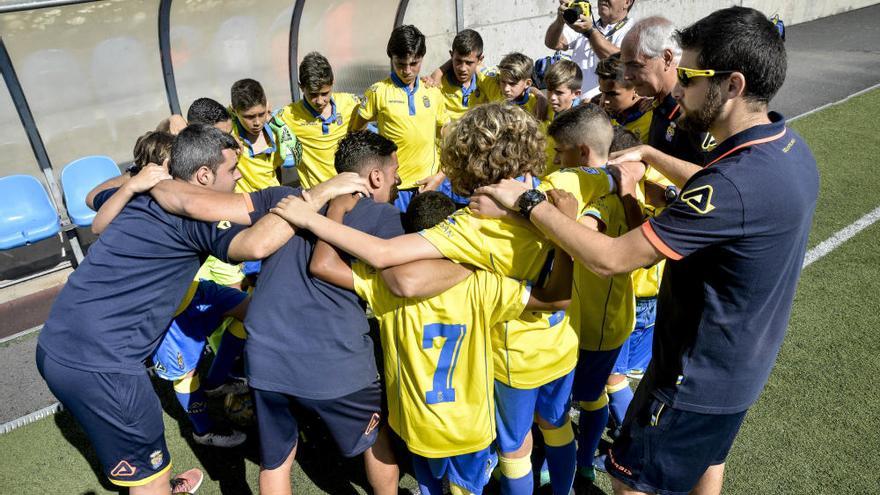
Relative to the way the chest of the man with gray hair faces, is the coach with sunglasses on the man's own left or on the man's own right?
on the man's own left

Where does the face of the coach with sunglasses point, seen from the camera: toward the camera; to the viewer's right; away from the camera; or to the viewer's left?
to the viewer's left

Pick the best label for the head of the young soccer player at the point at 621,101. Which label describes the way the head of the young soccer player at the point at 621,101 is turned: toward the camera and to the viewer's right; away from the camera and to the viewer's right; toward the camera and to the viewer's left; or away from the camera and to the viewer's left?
toward the camera and to the viewer's left

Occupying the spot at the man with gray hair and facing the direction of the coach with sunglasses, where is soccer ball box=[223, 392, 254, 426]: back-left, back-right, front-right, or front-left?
front-right

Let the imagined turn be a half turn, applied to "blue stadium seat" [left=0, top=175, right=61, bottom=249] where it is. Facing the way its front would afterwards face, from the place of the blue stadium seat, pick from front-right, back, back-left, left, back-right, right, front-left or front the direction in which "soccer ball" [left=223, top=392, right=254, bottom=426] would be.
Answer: back-left

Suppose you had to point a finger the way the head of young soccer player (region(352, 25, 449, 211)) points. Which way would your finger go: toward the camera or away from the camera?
toward the camera

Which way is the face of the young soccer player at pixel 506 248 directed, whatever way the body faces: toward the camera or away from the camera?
away from the camera

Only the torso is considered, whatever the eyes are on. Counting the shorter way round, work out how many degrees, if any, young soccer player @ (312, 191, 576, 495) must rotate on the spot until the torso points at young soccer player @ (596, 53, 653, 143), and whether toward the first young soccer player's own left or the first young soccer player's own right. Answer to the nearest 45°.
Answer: approximately 45° to the first young soccer player's own right

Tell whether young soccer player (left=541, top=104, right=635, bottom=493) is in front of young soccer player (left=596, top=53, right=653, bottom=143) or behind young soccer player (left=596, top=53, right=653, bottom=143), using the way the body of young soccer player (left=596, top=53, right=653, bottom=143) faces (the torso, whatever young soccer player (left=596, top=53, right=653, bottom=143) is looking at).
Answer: in front

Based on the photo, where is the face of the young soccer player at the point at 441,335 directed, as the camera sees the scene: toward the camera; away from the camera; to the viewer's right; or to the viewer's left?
away from the camera

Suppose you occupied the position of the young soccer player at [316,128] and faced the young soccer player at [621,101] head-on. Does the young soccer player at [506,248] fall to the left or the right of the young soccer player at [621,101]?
right

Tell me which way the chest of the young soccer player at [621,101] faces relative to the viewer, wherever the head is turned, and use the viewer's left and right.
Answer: facing the viewer and to the left of the viewer

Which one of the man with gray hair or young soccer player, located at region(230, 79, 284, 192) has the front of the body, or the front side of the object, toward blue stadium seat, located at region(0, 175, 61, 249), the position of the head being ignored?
the man with gray hair

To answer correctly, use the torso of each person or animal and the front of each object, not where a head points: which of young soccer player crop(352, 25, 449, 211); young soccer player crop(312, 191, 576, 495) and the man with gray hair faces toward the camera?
young soccer player crop(352, 25, 449, 211)

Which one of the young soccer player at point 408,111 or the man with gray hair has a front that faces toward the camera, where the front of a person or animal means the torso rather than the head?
the young soccer player

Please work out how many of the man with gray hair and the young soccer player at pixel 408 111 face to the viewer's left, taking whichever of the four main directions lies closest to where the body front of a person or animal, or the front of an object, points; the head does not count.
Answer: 1

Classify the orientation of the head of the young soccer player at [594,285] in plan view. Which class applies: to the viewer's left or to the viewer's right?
to the viewer's left
